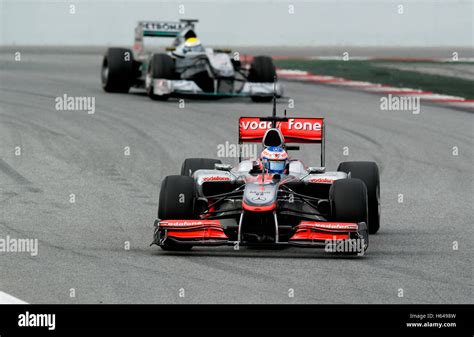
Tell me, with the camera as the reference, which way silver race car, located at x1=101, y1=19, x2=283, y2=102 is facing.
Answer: facing the viewer and to the right of the viewer
